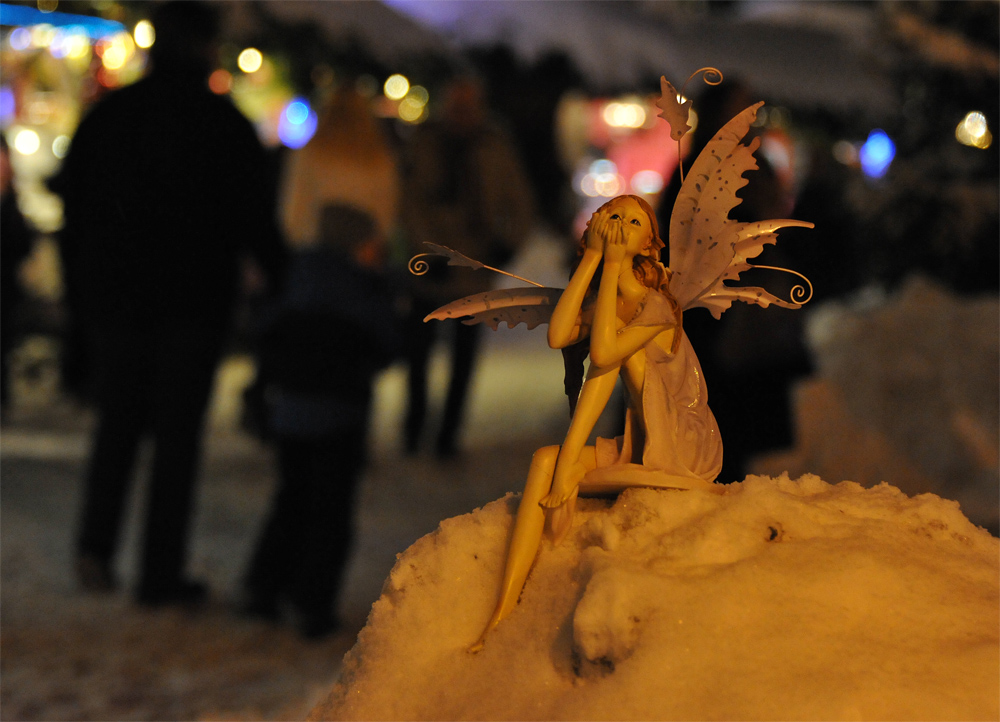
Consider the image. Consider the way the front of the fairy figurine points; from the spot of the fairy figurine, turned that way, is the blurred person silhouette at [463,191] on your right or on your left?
on your right

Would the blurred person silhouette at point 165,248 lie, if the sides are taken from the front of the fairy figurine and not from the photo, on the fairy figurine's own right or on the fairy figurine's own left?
on the fairy figurine's own right

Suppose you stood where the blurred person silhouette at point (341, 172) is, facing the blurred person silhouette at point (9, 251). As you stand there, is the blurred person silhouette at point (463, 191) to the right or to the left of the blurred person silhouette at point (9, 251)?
right

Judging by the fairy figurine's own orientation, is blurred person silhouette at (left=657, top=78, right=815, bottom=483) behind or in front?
behind

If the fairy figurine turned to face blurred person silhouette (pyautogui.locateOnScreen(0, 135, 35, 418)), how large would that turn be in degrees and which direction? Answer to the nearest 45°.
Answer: approximately 90° to its right

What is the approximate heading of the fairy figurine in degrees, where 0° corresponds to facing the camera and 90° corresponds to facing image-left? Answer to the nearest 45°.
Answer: approximately 45°

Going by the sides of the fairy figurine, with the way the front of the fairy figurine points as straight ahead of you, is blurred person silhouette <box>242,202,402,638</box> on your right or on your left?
on your right

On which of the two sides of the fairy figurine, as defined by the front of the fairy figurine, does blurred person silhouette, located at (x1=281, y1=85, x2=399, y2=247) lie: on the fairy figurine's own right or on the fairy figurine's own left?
on the fairy figurine's own right
